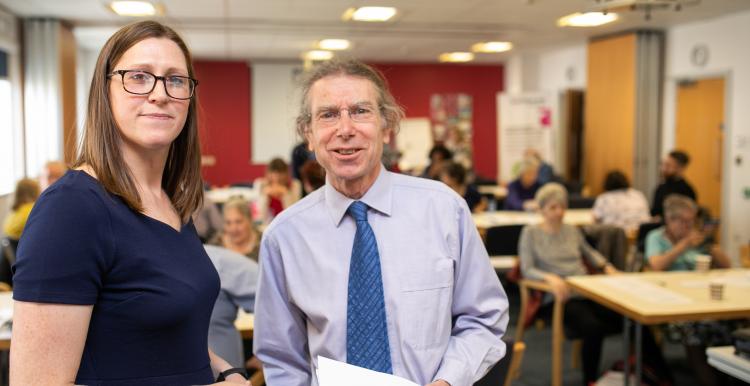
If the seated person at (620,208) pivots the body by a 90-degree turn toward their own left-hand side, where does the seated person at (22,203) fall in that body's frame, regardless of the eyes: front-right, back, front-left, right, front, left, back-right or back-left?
front-left

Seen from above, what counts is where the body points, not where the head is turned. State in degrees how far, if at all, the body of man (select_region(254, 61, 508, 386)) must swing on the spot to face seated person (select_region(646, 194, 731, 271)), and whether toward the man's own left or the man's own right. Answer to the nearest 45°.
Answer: approximately 135° to the man's own left

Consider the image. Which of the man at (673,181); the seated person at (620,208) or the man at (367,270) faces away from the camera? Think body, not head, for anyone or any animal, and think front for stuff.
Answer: the seated person

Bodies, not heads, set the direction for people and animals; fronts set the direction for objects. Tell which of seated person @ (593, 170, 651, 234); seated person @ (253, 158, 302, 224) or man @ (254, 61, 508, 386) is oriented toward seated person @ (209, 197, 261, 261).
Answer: seated person @ (253, 158, 302, 224)

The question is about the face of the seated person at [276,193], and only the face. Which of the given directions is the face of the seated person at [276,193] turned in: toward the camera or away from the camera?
toward the camera

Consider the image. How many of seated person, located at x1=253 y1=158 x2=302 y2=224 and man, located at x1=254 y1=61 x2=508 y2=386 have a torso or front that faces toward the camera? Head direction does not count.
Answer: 2

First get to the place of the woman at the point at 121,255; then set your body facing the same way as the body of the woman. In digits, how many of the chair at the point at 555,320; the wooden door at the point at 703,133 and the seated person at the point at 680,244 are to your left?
3

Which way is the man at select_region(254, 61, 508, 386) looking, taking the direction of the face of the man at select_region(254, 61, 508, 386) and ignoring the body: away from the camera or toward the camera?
toward the camera

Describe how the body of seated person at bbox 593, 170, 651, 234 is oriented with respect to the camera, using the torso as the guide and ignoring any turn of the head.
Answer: away from the camera

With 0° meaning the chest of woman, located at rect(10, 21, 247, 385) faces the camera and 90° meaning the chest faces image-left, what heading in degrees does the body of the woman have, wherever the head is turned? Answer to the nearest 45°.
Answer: approximately 315°

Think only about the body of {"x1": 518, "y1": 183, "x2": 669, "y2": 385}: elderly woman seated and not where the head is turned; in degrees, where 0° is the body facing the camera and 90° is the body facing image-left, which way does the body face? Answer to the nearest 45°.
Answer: approximately 315°

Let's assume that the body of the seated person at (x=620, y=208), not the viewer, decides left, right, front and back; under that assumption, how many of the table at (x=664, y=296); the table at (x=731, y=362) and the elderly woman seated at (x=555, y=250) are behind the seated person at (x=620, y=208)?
3

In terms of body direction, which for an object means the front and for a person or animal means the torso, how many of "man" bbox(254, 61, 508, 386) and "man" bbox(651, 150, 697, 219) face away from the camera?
0

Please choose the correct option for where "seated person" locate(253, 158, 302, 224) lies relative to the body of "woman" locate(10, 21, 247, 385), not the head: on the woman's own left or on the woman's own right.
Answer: on the woman's own left

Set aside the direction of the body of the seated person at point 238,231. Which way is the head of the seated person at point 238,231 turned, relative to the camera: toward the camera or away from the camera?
toward the camera

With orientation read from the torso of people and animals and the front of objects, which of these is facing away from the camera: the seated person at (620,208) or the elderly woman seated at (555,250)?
the seated person

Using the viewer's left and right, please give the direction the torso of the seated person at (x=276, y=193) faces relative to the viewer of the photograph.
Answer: facing the viewer

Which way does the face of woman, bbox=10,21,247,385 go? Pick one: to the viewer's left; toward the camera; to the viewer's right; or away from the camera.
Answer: toward the camera

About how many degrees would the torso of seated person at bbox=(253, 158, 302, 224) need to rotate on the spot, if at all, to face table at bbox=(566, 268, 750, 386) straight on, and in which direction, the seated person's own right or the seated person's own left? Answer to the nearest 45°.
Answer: approximately 45° to the seated person's own left
